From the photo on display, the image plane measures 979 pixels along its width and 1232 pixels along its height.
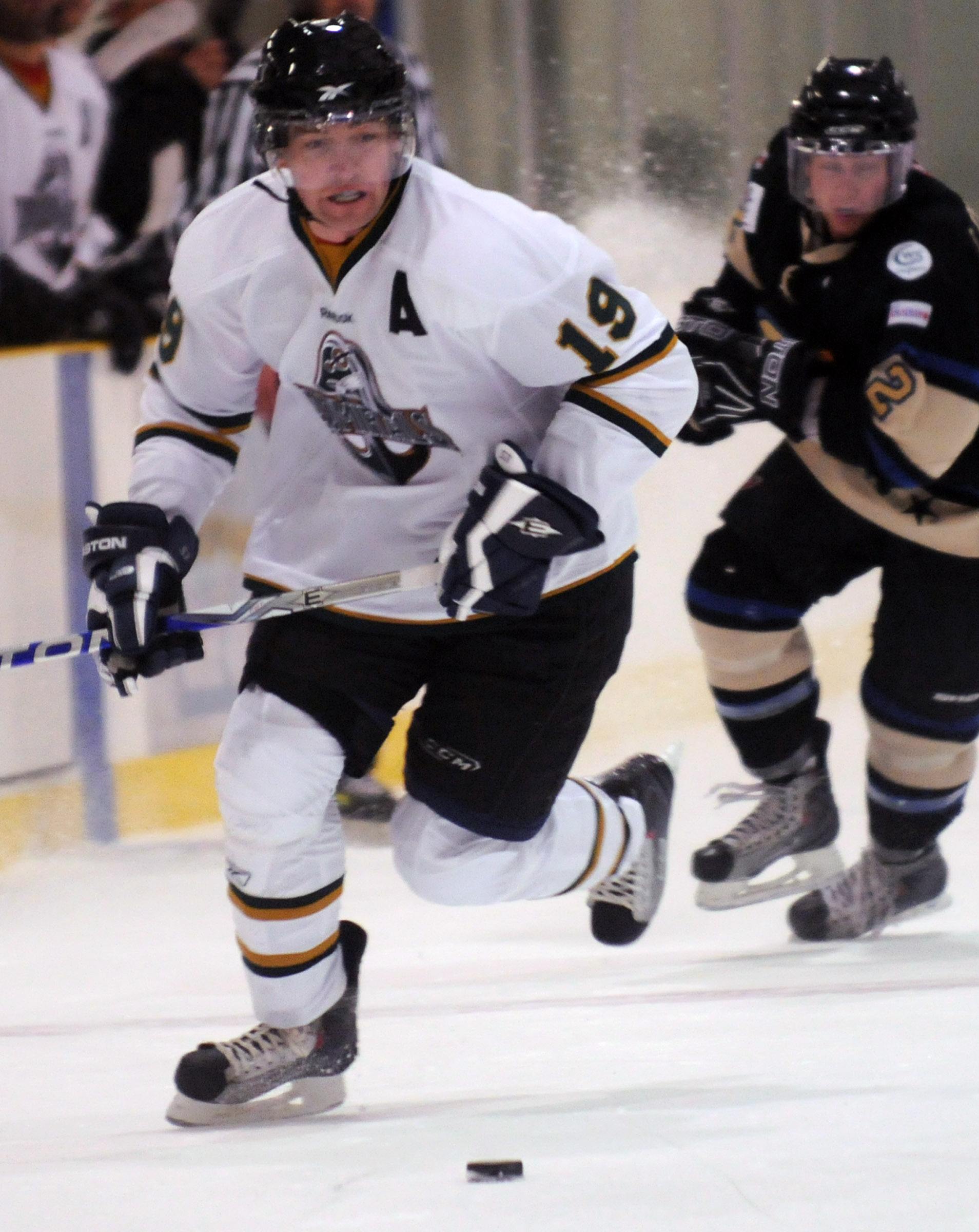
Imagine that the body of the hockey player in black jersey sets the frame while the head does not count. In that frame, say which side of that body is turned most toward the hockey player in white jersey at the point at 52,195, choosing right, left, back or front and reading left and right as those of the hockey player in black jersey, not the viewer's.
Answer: right

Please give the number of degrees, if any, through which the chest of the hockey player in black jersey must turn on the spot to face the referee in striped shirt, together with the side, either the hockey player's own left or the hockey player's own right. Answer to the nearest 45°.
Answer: approximately 90° to the hockey player's own right

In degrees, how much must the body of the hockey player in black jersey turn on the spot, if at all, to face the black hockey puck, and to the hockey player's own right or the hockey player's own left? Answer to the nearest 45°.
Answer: approximately 45° to the hockey player's own left

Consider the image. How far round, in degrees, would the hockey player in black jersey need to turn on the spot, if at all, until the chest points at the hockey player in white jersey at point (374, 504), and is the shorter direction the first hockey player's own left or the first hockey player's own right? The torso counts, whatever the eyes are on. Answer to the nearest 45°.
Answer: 0° — they already face them

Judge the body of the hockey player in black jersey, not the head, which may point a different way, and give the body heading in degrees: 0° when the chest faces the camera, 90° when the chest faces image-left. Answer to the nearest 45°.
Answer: approximately 45°
